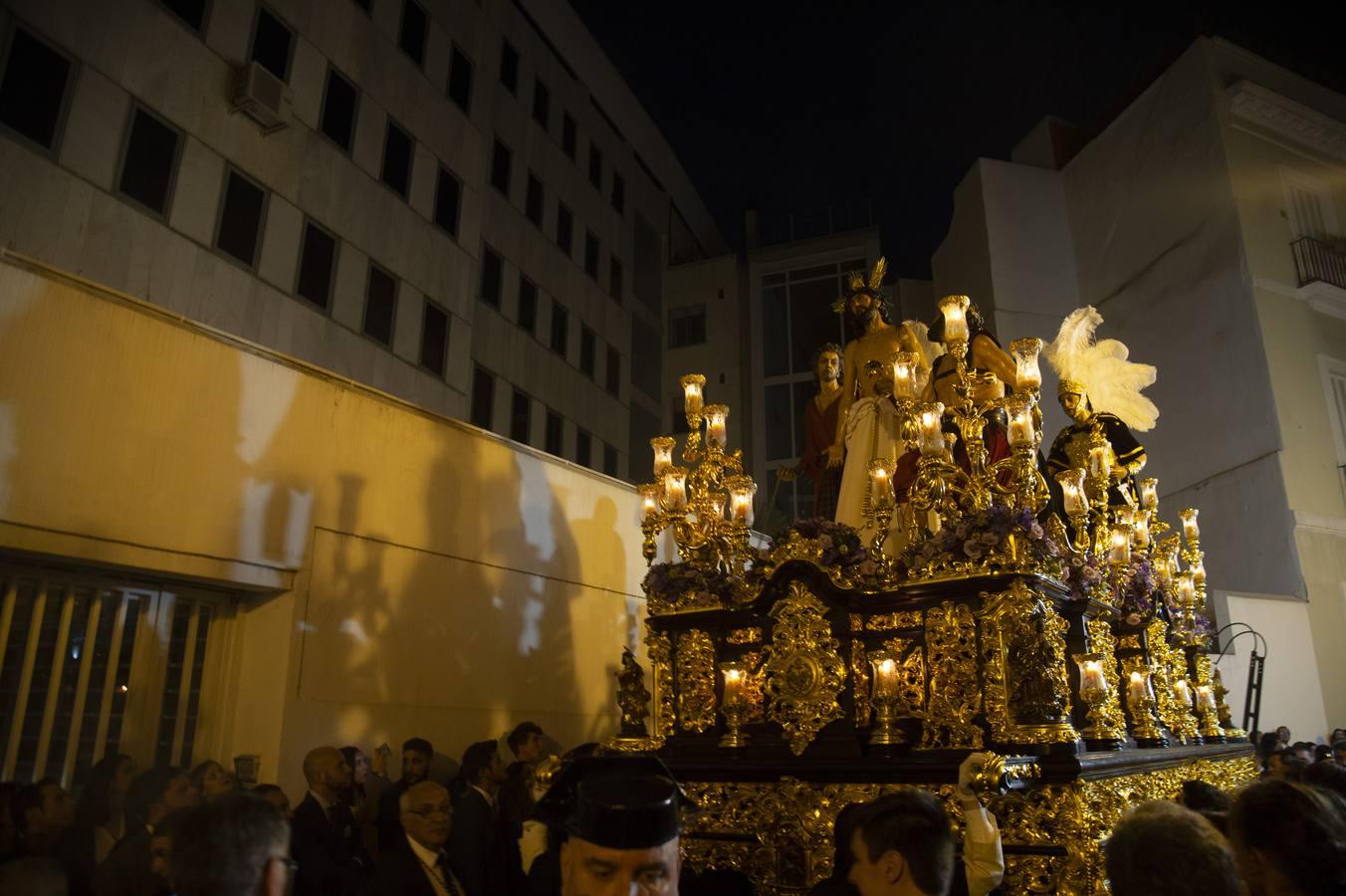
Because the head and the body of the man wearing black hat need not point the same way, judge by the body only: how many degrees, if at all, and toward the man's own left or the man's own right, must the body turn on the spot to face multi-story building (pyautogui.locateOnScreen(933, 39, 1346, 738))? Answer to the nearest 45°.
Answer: approximately 135° to the man's own left

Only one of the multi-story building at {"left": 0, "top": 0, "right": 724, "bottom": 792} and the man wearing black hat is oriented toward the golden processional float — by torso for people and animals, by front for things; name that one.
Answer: the multi-story building

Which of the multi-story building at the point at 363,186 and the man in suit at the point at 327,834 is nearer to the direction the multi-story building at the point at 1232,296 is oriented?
the man in suit

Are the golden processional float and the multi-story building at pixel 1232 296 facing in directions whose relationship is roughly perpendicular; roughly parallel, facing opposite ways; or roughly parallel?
roughly perpendicular

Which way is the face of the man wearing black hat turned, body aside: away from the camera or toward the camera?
toward the camera

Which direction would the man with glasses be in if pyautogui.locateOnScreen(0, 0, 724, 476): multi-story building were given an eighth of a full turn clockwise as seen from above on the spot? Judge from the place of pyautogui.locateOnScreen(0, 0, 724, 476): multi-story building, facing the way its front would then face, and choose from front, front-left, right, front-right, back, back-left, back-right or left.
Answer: front

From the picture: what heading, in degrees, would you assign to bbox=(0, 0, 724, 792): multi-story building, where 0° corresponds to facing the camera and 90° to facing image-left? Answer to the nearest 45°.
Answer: approximately 315°

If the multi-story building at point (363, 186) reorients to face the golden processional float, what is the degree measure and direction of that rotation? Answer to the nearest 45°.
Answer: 0° — it already faces it

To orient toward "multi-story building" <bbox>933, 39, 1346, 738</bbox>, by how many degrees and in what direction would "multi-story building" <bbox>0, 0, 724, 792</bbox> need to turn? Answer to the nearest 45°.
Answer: approximately 45° to its left

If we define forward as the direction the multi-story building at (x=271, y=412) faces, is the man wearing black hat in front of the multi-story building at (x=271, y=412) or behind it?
in front

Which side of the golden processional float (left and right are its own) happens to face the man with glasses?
front

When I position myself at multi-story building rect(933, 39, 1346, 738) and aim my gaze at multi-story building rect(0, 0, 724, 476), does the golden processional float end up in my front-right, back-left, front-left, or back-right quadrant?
front-left

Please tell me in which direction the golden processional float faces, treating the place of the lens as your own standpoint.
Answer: facing the viewer and to the left of the viewer

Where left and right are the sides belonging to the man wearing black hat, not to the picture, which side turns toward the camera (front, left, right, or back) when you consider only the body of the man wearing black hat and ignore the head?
front
